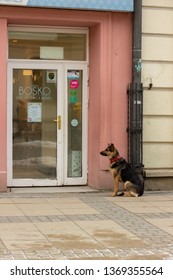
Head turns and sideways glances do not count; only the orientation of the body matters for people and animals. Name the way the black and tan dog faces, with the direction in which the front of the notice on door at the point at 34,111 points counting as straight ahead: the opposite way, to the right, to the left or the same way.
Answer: to the right

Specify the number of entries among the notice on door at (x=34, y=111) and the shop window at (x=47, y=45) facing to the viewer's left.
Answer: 0

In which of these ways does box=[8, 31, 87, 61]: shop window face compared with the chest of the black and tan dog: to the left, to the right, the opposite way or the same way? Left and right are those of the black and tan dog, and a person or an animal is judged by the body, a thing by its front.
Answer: to the left

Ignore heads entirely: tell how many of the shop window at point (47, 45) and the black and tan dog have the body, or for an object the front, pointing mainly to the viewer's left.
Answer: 1

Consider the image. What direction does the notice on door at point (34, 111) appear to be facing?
toward the camera

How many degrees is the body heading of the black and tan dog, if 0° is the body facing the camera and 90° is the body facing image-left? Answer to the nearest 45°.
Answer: approximately 90°

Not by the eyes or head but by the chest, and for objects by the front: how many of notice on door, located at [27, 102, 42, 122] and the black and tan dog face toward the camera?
1
